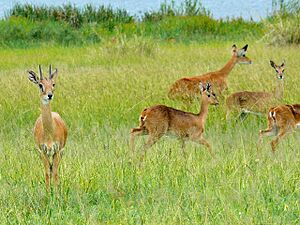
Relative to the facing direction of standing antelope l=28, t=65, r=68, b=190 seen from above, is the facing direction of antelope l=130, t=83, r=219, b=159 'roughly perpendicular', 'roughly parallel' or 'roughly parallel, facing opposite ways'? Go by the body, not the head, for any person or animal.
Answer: roughly perpendicular

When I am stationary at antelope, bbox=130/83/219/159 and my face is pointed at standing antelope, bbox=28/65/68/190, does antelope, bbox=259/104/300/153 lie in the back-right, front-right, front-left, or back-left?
back-left

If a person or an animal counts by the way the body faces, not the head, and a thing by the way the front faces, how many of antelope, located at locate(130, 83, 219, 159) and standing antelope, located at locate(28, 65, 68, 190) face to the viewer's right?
1

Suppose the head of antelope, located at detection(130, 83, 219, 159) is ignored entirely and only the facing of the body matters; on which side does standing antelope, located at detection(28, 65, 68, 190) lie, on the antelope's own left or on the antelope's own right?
on the antelope's own right

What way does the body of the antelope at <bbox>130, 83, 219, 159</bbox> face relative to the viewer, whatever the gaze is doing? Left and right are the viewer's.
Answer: facing to the right of the viewer

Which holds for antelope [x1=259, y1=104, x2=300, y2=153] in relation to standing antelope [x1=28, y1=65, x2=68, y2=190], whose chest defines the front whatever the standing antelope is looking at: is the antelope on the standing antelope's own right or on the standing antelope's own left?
on the standing antelope's own left

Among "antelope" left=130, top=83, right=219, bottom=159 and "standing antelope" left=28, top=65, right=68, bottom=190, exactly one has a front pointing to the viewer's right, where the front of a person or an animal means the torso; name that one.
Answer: the antelope

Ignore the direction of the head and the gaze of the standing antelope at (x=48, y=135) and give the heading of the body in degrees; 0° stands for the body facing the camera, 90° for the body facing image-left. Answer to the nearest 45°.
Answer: approximately 0°

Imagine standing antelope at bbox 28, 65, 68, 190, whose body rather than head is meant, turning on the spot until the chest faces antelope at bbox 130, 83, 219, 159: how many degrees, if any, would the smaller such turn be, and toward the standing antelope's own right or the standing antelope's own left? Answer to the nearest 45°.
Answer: approximately 135° to the standing antelope's own left

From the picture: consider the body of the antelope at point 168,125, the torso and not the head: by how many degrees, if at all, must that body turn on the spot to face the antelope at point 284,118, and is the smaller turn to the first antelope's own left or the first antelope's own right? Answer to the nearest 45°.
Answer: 0° — it already faces it
